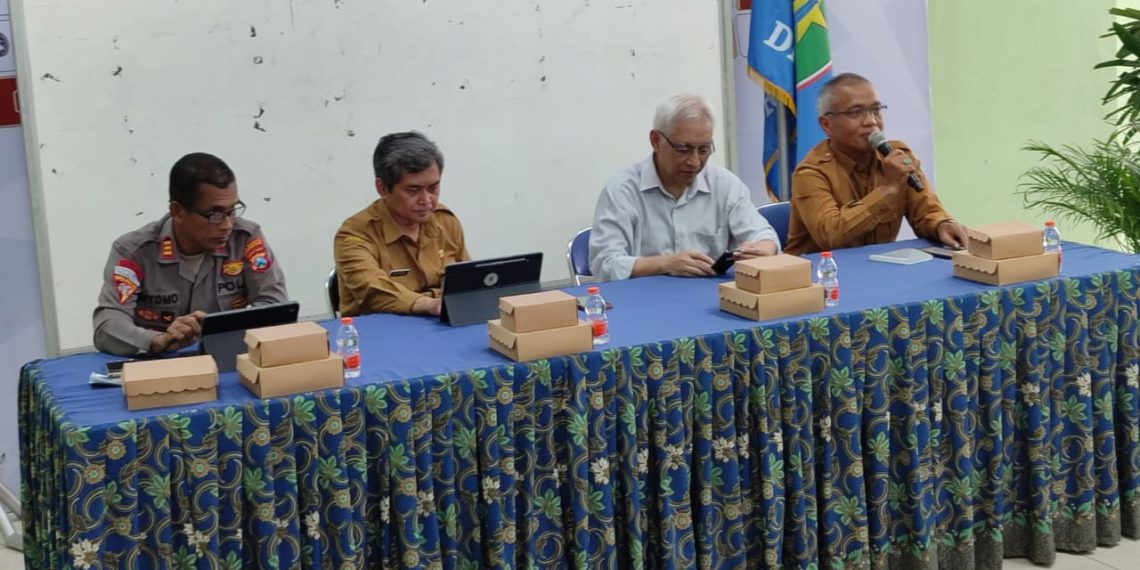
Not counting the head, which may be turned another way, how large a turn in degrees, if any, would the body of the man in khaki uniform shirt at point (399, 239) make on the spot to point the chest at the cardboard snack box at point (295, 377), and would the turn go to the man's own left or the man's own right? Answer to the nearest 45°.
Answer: approximately 45° to the man's own right

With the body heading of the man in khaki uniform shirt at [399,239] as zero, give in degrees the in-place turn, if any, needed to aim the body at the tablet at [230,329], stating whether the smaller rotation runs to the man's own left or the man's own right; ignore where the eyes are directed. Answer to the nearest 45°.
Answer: approximately 90° to the man's own right

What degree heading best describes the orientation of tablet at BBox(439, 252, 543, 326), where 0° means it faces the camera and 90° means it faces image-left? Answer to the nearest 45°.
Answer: approximately 135°

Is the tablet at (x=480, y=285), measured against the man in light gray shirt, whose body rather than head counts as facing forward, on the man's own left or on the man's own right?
on the man's own right

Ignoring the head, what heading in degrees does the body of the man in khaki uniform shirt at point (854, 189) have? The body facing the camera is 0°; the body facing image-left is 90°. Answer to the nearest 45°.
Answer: approximately 315°

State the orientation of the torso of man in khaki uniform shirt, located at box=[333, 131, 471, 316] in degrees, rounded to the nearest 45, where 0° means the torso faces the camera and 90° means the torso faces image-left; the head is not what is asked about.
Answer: approximately 315°

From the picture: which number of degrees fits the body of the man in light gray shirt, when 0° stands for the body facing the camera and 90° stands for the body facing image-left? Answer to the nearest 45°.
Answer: approximately 315°

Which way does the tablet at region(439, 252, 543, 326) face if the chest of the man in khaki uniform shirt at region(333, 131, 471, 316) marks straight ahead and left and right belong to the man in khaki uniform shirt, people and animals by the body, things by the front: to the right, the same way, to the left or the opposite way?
the opposite way

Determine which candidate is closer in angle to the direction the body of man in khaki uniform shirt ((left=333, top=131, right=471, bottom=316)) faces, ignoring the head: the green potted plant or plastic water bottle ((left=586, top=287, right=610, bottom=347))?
the plastic water bottle

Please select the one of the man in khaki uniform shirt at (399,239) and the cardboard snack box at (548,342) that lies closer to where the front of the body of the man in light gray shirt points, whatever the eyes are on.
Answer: the cardboard snack box
